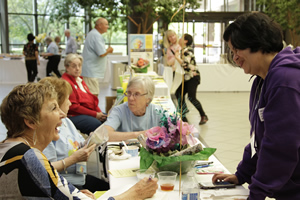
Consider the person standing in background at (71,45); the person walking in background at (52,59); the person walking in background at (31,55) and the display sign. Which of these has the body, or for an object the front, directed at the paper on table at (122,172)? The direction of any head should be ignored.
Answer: the display sign

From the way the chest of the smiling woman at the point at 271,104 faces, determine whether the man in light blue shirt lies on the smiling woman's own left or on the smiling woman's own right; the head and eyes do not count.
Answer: on the smiling woman's own right

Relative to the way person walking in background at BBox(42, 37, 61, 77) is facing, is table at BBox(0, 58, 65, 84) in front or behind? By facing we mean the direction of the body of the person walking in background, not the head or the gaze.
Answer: in front

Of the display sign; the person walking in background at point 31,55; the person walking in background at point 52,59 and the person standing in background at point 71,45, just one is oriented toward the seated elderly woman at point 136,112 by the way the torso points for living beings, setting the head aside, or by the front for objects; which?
the display sign

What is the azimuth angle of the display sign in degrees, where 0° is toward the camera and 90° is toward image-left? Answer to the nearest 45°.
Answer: approximately 0°

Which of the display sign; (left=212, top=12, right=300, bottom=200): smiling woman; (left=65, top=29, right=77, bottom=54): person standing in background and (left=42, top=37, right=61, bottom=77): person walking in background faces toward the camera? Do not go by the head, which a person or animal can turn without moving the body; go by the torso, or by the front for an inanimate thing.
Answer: the display sign

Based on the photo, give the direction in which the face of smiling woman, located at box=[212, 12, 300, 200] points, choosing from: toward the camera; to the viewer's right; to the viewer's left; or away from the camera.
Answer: to the viewer's left

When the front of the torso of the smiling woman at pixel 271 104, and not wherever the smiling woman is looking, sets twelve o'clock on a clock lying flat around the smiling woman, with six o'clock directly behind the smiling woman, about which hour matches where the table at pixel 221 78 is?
The table is roughly at 3 o'clock from the smiling woman.

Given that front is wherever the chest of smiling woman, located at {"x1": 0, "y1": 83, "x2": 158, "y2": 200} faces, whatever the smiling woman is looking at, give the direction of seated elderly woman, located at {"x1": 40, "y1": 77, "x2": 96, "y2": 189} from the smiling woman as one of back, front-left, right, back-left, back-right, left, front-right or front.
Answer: left
